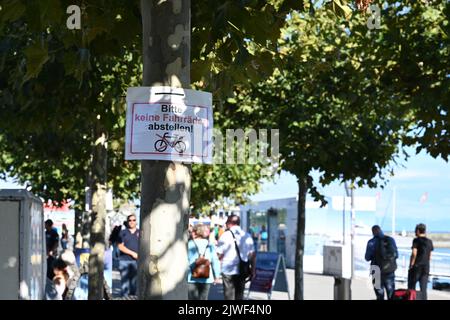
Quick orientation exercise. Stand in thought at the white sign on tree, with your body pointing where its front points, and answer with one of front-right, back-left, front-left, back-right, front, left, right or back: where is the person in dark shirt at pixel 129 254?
back

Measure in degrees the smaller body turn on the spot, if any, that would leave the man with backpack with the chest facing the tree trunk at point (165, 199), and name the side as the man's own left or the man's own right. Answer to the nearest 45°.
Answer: approximately 135° to the man's own left

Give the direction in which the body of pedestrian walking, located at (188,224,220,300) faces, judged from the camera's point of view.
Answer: away from the camera

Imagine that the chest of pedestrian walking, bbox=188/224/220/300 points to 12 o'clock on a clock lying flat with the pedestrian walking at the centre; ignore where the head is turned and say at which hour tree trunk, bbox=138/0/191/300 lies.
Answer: The tree trunk is roughly at 6 o'clock from the pedestrian walking.

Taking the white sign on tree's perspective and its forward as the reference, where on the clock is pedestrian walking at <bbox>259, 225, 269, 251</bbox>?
The pedestrian walking is roughly at 6 o'clock from the white sign on tree.

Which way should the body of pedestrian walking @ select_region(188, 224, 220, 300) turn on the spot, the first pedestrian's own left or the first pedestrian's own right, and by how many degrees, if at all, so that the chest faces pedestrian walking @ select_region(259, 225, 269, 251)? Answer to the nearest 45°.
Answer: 0° — they already face them

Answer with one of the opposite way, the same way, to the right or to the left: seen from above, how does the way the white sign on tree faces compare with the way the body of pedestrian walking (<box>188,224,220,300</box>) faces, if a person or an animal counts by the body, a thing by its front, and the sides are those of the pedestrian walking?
the opposite way

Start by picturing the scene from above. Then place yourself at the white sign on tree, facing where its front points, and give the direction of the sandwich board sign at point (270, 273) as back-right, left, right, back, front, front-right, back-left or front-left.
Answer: back

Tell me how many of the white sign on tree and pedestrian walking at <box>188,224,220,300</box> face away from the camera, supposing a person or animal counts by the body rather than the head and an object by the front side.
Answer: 1
